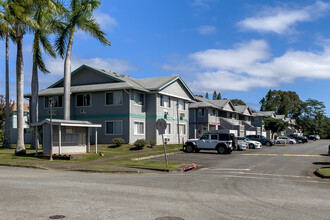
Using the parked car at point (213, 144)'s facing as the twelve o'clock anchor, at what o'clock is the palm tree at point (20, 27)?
The palm tree is roughly at 11 o'clock from the parked car.

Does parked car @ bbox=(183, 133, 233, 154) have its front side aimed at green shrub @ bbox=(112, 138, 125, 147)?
yes

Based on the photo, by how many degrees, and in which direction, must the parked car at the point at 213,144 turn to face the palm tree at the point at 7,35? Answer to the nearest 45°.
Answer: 0° — it already faces it

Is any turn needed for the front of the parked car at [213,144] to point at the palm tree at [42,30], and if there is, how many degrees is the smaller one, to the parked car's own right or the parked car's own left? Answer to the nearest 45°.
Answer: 0° — it already faces it

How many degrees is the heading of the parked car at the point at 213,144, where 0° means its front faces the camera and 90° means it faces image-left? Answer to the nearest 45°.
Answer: approximately 90°
